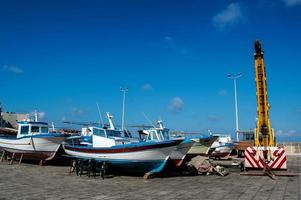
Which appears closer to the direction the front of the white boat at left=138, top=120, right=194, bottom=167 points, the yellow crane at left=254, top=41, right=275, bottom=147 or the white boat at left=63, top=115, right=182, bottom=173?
the yellow crane

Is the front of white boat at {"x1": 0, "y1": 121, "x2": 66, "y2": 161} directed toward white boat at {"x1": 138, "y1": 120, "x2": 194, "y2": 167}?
yes

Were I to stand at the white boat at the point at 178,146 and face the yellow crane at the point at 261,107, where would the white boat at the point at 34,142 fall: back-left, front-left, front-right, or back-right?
back-left

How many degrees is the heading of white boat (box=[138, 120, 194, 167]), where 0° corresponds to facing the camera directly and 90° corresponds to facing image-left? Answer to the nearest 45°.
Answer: approximately 315°

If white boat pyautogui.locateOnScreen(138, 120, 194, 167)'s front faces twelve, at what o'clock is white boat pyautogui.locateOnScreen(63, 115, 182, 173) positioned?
white boat pyautogui.locateOnScreen(63, 115, 182, 173) is roughly at 4 o'clock from white boat pyautogui.locateOnScreen(138, 120, 194, 167).

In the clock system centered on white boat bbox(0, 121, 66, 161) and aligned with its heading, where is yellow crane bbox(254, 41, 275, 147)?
The yellow crane is roughly at 12 o'clock from the white boat.

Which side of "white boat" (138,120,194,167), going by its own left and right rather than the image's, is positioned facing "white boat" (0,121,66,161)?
back

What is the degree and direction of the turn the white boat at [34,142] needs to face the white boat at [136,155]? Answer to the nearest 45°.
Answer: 0° — it already faces it

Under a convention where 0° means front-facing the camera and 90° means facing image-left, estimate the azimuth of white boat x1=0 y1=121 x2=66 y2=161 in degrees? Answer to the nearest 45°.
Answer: approximately 315°
